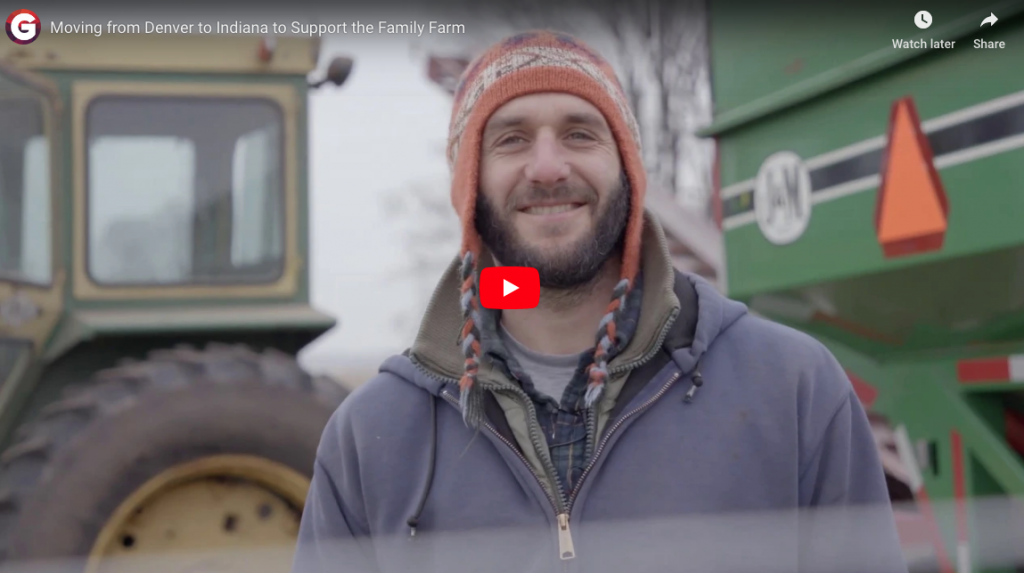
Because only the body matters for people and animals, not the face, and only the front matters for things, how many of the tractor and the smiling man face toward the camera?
1

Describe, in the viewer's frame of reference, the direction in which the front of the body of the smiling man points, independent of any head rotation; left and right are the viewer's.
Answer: facing the viewer

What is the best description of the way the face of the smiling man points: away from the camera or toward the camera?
toward the camera

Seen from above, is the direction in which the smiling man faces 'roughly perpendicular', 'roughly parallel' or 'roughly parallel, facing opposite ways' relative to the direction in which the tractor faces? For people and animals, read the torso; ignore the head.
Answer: roughly perpendicular

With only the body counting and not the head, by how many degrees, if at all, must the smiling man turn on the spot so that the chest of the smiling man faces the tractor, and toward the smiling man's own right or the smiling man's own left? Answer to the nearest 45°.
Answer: approximately 135° to the smiling man's own right
